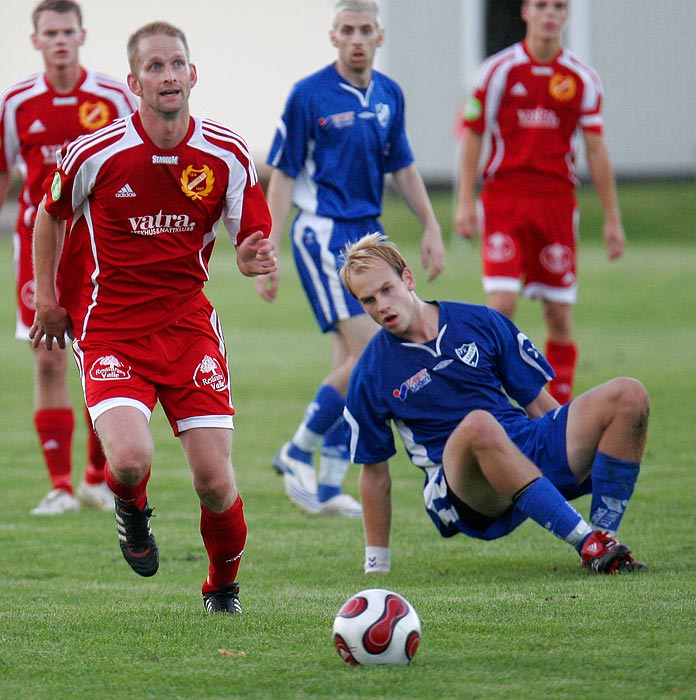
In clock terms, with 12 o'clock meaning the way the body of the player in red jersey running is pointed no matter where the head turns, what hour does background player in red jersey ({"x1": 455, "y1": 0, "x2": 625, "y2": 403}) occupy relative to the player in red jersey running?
The background player in red jersey is roughly at 7 o'clock from the player in red jersey running.

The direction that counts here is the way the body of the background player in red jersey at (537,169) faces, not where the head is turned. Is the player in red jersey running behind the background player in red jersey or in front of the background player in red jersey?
in front

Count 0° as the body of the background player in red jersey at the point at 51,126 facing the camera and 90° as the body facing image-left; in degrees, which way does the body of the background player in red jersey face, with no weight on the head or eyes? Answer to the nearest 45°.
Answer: approximately 0°

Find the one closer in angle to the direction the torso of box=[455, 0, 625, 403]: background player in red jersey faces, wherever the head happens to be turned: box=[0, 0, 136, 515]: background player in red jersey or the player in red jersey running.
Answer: the player in red jersey running

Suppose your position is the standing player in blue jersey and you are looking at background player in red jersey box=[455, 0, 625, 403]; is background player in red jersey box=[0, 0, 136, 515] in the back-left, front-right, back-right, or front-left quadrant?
back-left

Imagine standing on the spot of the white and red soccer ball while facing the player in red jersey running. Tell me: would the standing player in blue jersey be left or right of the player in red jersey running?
right

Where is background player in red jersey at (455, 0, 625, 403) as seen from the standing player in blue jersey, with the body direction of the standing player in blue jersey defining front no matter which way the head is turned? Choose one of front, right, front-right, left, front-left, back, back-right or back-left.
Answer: left

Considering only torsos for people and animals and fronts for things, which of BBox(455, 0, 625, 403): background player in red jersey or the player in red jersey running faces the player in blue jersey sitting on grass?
the background player in red jersey

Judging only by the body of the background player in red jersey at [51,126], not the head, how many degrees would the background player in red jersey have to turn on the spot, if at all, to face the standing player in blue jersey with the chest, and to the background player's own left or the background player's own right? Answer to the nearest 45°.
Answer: approximately 90° to the background player's own left

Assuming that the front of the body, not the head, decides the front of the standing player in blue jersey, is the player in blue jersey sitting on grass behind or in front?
in front

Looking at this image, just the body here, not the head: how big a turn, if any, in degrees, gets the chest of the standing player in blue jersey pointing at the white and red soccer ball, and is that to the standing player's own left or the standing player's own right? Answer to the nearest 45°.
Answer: approximately 45° to the standing player's own right

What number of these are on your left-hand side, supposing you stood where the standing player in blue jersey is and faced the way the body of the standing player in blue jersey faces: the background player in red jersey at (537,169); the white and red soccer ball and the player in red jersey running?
1
